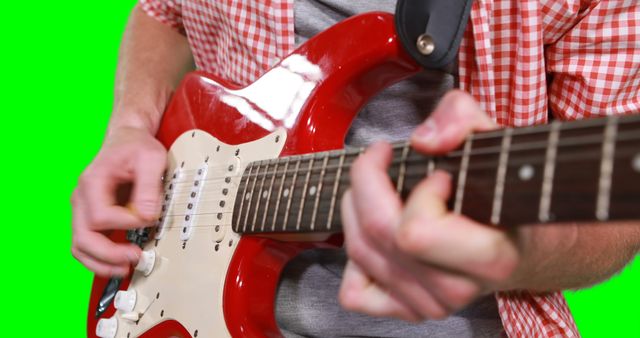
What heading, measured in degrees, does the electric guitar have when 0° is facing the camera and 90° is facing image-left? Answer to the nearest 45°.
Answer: approximately 45°
